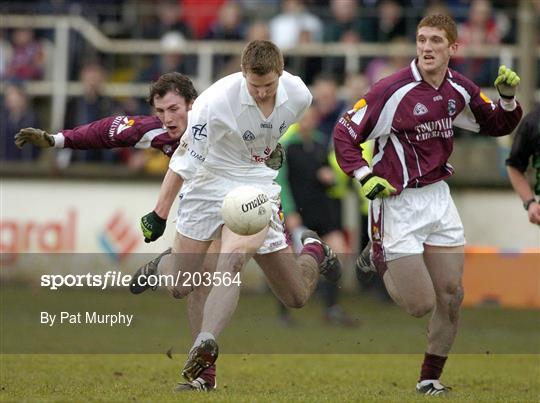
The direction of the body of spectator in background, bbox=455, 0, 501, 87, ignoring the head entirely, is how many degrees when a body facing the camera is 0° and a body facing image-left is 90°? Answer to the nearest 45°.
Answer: approximately 0°

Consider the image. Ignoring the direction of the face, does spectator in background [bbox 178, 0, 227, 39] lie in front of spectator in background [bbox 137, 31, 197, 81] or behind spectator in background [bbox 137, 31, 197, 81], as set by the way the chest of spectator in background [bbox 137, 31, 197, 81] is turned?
behind

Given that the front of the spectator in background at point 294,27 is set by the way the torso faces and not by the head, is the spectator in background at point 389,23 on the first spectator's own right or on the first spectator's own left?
on the first spectator's own left

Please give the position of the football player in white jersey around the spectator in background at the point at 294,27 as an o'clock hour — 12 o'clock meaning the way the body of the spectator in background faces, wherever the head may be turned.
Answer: The football player in white jersey is roughly at 12 o'clock from the spectator in background.

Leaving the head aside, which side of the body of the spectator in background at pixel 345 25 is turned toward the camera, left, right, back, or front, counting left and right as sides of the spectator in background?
front

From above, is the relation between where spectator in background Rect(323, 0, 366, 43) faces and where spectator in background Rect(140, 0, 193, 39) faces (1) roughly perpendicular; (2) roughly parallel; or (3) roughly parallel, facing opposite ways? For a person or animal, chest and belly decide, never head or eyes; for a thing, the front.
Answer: roughly parallel

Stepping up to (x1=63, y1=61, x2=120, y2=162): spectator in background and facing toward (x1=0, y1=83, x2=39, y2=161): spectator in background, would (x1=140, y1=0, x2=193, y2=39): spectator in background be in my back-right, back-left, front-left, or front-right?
back-right

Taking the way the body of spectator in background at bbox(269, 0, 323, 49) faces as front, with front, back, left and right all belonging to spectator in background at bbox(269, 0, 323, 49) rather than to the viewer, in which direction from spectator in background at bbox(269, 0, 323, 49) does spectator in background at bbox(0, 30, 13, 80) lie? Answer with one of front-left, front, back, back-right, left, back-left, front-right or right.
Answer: right

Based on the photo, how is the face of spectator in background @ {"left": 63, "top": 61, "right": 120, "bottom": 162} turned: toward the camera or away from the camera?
toward the camera

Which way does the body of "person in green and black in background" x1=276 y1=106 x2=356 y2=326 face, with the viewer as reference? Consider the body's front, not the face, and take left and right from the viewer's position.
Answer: facing the viewer and to the right of the viewer
